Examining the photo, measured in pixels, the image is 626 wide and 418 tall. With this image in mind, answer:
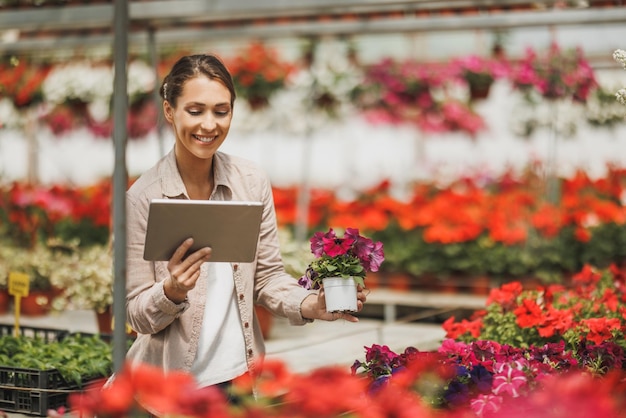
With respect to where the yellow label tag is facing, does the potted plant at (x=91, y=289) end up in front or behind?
behind

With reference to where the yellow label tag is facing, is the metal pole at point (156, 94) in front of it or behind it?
behind

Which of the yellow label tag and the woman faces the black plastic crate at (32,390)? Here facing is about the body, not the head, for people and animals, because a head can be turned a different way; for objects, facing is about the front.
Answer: the yellow label tag

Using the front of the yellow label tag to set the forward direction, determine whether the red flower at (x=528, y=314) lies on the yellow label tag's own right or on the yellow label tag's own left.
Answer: on the yellow label tag's own left

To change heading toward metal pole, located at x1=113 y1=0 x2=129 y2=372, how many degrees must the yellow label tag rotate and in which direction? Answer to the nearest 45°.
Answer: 0° — it already faces it

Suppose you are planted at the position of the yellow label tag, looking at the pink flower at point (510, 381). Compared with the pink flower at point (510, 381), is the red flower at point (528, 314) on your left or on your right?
left

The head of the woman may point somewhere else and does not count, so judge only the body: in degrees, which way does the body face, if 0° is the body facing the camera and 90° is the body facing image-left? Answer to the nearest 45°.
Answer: approximately 315°

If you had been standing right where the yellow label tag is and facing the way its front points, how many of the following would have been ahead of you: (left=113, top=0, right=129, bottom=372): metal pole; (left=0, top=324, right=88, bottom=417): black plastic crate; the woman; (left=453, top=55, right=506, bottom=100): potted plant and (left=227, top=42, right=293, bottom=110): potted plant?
3

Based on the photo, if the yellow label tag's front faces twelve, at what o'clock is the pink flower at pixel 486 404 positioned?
The pink flower is roughly at 11 o'clock from the yellow label tag.

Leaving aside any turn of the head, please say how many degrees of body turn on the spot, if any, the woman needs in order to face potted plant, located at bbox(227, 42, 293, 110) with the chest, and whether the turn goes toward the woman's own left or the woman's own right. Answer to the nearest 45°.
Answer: approximately 135° to the woman's own left

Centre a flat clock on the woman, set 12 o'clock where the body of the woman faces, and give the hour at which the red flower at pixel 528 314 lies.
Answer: The red flower is roughly at 9 o'clock from the woman.

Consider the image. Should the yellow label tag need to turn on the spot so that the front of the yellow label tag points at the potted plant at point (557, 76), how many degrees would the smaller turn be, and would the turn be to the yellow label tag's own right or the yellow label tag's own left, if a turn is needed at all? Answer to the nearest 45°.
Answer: approximately 135° to the yellow label tag's own left

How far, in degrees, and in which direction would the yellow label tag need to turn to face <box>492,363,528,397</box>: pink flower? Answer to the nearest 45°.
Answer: approximately 45° to its left

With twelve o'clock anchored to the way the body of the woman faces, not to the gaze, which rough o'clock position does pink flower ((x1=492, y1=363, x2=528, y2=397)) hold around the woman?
The pink flower is roughly at 11 o'clock from the woman.
